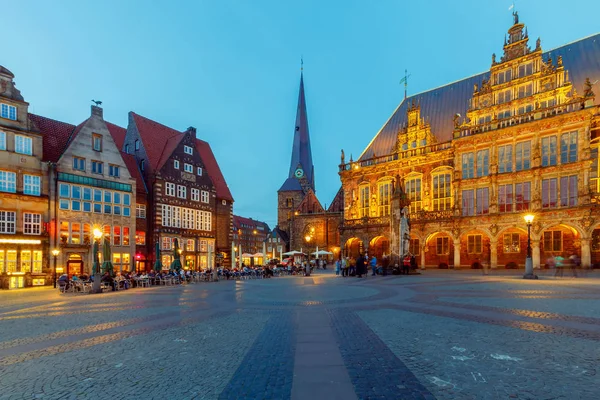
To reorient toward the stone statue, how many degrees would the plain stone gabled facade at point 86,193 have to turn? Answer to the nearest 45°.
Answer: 0° — it already faces it

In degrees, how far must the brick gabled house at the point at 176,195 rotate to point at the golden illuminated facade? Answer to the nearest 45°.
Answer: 0° — it already faces it

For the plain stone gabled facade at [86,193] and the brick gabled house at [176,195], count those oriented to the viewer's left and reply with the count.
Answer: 0

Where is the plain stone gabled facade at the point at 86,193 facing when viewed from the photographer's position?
facing the viewer and to the right of the viewer

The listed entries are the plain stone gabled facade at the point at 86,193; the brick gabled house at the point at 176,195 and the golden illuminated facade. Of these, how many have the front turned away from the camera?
0

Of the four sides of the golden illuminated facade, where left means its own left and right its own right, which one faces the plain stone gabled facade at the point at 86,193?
front
